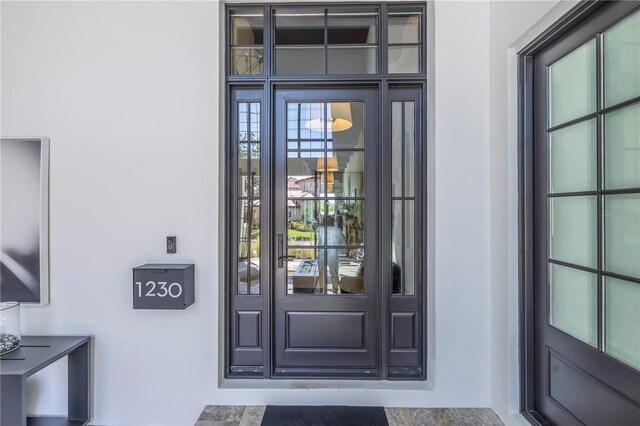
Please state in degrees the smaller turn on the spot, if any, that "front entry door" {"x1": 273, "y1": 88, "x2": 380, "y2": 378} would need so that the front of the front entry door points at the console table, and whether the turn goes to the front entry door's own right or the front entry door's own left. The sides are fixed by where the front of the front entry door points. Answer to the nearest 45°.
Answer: approximately 90° to the front entry door's own right

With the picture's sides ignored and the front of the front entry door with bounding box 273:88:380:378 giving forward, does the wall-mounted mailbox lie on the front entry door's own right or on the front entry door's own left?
on the front entry door's own right

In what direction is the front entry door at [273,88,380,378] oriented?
toward the camera

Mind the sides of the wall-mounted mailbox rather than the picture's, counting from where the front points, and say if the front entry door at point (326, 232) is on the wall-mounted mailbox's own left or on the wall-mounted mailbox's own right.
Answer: on the wall-mounted mailbox's own left

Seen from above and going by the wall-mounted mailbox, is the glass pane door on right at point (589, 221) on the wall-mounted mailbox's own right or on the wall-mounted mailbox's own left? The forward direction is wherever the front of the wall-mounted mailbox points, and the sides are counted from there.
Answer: on the wall-mounted mailbox's own left

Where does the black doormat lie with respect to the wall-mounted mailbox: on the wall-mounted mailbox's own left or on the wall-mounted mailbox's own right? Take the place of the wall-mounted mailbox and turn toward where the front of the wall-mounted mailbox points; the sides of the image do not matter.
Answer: on the wall-mounted mailbox's own left

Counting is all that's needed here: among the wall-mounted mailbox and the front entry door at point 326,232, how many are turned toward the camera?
2

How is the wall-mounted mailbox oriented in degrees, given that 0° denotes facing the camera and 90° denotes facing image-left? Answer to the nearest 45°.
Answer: approximately 0°
